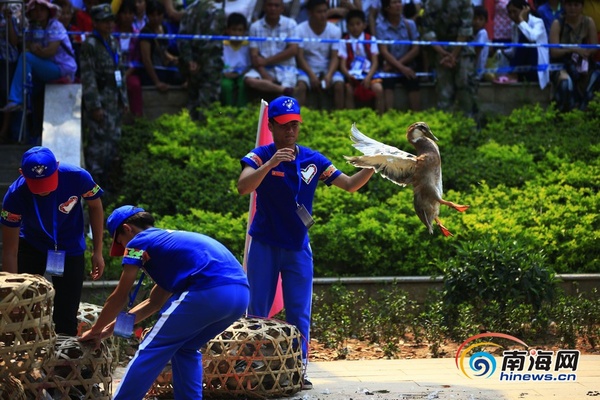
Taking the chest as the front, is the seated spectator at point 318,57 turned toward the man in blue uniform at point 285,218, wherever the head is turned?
yes

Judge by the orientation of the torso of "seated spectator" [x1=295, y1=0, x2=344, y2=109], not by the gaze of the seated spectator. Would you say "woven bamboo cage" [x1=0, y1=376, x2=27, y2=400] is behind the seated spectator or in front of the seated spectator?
in front

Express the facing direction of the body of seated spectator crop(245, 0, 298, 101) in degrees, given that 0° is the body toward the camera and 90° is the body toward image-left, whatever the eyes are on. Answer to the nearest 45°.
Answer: approximately 0°

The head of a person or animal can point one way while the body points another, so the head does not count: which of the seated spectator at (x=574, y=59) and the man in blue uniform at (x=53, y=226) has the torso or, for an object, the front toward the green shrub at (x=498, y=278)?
the seated spectator

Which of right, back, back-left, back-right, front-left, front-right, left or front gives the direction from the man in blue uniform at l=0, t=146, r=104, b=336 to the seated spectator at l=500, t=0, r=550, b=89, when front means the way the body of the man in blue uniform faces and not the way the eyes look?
back-left

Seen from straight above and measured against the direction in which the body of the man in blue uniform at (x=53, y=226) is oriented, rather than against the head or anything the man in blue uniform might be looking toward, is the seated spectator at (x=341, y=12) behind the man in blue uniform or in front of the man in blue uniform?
behind

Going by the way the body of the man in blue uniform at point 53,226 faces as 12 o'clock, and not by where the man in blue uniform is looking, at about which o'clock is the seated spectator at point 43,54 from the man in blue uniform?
The seated spectator is roughly at 6 o'clock from the man in blue uniform.

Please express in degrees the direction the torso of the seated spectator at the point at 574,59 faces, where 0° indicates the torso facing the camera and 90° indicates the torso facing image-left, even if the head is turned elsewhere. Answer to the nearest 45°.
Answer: approximately 0°

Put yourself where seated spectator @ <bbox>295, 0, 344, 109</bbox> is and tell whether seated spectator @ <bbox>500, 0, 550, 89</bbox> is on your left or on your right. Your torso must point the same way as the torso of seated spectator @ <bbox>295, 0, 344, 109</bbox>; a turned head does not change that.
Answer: on your left
